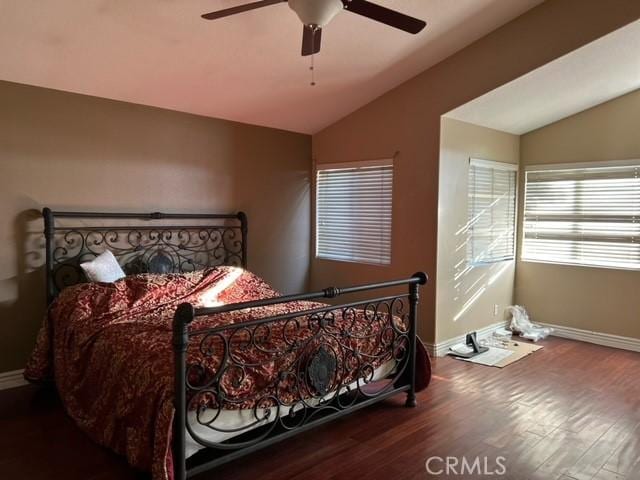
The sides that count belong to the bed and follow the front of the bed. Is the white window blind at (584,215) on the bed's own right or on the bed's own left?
on the bed's own left

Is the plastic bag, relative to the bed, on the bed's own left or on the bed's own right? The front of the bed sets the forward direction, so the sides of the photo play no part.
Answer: on the bed's own left

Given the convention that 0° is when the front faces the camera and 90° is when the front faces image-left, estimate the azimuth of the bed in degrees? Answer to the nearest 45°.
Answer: approximately 315°

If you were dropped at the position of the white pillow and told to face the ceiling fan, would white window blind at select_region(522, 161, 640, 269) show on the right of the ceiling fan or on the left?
left
